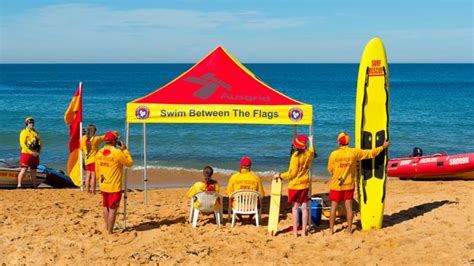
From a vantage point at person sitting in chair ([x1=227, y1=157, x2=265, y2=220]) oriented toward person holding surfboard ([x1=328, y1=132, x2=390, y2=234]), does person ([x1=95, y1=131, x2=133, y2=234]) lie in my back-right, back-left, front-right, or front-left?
back-right

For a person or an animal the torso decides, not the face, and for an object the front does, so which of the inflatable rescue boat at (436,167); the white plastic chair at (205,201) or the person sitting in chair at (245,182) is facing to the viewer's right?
the inflatable rescue boat

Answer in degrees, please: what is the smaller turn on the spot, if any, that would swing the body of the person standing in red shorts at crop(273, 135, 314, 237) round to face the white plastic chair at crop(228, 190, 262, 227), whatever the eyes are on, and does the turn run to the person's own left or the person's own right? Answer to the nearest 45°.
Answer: approximately 45° to the person's own left

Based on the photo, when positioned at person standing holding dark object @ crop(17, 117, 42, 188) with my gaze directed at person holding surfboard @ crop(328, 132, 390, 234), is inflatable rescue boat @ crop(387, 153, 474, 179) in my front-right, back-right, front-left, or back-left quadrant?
front-left

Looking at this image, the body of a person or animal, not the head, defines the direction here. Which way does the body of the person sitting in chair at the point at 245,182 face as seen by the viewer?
away from the camera

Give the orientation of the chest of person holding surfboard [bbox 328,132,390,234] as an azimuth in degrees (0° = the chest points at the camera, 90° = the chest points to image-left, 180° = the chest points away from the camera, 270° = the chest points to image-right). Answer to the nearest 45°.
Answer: approximately 180°

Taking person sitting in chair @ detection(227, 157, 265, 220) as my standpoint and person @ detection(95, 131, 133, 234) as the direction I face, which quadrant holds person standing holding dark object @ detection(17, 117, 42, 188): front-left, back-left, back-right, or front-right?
front-right

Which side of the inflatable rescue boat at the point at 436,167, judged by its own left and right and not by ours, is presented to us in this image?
right

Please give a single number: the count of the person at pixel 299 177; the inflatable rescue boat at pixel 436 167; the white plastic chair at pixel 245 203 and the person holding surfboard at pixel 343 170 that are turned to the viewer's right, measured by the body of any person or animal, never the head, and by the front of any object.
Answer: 1

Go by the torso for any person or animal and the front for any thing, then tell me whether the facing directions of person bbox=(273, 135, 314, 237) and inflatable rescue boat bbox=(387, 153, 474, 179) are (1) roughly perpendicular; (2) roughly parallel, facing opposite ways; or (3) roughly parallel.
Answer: roughly perpendicular

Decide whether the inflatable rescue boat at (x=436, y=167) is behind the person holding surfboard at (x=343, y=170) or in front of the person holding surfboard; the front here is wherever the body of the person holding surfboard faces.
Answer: in front

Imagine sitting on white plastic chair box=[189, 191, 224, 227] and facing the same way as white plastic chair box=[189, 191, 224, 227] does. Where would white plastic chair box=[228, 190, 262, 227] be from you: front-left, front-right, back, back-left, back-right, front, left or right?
right

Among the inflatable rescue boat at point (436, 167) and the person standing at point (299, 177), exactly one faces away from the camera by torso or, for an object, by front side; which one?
the person standing

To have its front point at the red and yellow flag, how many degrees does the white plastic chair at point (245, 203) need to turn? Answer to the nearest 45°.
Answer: approximately 45° to its left

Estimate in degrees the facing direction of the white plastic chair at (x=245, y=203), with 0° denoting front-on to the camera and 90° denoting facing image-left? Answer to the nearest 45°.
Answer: approximately 180°
